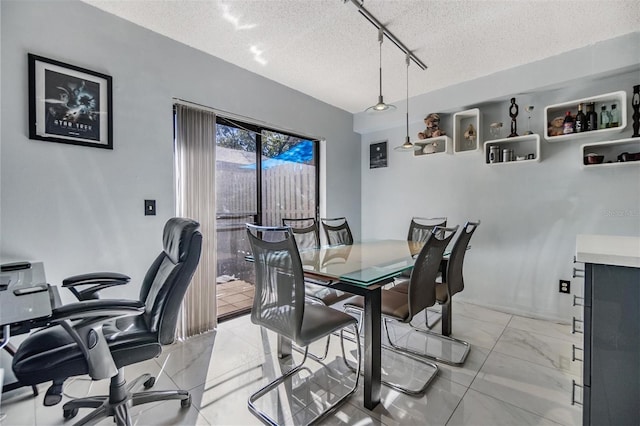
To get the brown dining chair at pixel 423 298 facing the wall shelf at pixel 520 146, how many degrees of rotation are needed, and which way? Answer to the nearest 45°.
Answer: approximately 90° to its right

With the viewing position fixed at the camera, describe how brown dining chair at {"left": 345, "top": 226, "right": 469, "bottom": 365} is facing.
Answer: facing away from the viewer and to the left of the viewer

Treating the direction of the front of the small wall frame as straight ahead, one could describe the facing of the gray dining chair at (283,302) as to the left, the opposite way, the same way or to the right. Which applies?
the opposite way

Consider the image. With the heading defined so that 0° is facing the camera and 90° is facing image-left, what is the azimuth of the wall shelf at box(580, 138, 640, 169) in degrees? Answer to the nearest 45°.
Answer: approximately 0°

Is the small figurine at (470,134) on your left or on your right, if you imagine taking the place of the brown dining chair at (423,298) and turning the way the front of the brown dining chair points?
on your right

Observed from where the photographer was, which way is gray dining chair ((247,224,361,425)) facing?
facing away from the viewer and to the right of the viewer

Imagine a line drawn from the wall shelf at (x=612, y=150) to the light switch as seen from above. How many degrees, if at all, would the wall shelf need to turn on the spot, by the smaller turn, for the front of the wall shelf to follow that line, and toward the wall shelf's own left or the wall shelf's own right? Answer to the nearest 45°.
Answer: approximately 45° to the wall shelf's own right
